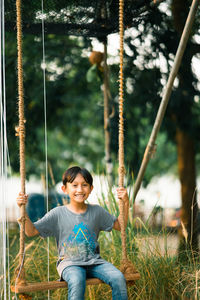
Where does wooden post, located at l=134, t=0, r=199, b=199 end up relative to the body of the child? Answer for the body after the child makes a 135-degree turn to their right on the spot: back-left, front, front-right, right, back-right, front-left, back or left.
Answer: right

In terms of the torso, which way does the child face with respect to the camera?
toward the camera

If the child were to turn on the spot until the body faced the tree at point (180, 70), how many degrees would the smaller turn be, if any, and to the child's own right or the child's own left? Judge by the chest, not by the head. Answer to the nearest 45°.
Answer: approximately 135° to the child's own left
